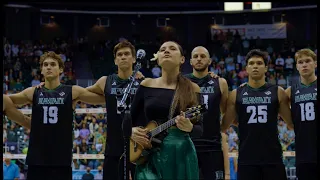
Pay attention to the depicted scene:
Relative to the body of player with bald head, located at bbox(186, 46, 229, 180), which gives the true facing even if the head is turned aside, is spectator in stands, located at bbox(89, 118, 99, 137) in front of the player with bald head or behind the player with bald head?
behind

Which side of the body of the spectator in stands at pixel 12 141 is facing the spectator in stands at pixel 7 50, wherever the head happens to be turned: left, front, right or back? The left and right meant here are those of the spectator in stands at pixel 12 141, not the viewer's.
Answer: back

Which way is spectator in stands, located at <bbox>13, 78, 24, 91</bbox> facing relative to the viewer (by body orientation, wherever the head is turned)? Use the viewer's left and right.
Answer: facing the viewer

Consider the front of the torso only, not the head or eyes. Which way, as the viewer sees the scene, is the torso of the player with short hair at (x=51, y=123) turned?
toward the camera

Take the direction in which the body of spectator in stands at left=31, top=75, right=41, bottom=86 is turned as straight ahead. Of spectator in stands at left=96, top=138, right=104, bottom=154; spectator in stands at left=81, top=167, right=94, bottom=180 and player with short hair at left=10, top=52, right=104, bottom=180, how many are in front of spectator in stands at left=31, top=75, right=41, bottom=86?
3

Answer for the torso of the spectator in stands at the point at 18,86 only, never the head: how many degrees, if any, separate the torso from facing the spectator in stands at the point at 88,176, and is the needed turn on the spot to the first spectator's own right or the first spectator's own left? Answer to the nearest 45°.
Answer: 0° — they already face them

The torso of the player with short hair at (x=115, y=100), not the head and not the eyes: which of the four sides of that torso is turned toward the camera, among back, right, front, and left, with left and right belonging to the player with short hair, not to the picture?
front

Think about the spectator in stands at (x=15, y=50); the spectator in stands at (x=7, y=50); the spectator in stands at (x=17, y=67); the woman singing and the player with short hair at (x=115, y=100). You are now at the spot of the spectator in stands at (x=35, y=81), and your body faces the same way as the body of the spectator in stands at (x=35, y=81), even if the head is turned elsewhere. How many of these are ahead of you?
2

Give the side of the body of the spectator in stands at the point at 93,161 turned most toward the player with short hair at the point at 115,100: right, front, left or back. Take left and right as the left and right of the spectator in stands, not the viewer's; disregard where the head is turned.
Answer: front

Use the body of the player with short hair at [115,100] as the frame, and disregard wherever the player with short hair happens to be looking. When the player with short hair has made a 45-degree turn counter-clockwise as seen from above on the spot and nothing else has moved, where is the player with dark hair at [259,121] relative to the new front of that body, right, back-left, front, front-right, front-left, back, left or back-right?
front-left

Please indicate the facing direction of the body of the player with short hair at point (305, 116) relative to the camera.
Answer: toward the camera

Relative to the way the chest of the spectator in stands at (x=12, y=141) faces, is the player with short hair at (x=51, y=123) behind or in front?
in front
